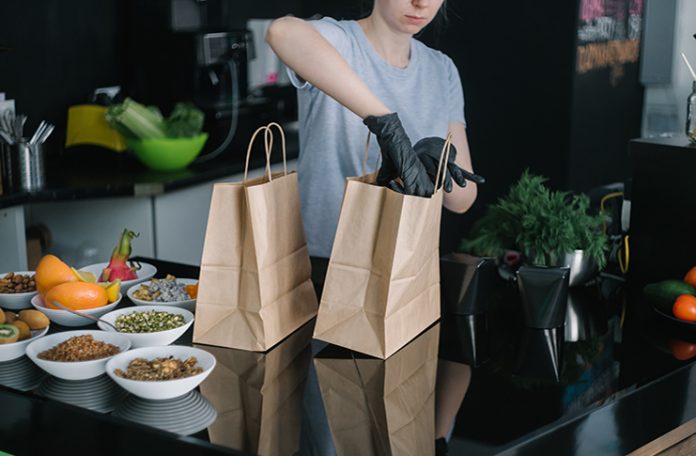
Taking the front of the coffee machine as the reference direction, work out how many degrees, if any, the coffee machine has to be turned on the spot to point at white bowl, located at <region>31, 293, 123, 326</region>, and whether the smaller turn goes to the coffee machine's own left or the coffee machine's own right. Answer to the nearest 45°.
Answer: approximately 45° to the coffee machine's own right

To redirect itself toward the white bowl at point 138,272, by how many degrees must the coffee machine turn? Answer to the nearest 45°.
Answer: approximately 45° to its right

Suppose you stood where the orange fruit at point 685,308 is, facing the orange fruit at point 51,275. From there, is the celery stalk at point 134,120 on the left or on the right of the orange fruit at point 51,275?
right

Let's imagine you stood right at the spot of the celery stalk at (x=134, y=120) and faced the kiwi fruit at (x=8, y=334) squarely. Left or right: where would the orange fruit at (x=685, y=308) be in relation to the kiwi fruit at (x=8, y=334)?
left

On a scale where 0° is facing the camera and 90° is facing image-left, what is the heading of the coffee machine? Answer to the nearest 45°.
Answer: approximately 315°

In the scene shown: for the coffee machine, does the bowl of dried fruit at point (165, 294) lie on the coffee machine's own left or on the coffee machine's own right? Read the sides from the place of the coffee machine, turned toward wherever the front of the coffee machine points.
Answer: on the coffee machine's own right

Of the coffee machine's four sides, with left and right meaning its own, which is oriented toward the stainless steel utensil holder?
right
